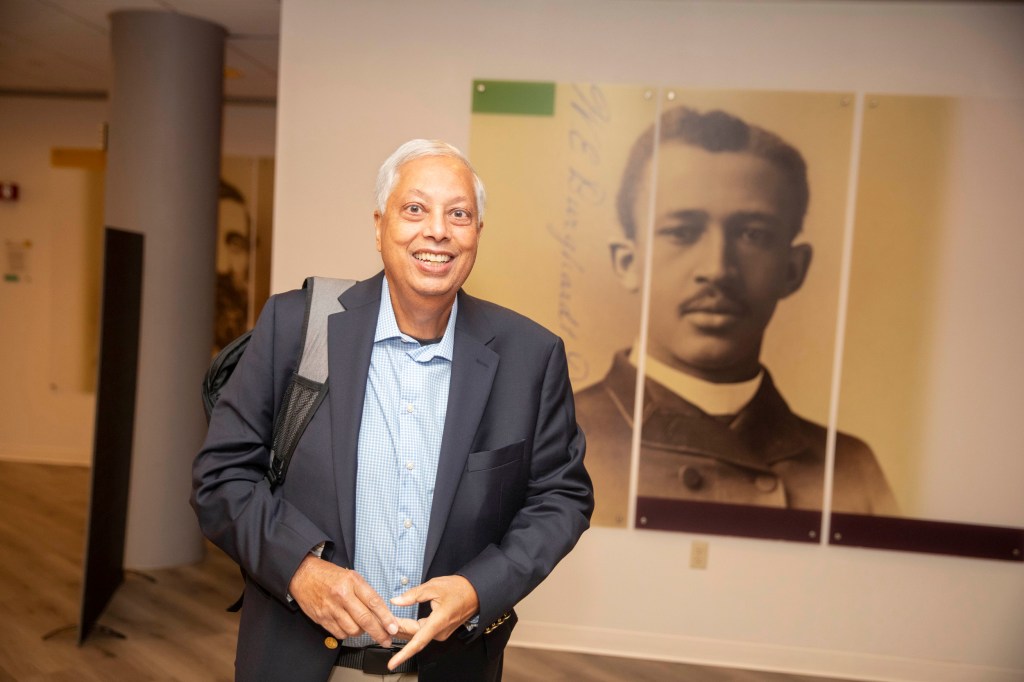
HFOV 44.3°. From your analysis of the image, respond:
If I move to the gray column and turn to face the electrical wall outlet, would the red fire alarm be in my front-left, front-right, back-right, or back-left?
back-left

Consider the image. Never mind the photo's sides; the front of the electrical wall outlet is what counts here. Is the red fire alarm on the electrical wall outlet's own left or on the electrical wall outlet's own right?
on the electrical wall outlet's own right

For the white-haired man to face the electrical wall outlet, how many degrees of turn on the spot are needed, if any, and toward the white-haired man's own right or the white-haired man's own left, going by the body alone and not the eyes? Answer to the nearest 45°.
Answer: approximately 135° to the white-haired man's own left

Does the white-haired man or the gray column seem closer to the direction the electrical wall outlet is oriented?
the white-haired man

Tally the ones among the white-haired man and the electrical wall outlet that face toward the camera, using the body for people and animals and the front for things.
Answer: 2

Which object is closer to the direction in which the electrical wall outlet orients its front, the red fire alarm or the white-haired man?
the white-haired man

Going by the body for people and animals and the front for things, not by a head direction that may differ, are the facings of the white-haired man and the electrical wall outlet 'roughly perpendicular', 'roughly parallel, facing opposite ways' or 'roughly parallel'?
roughly parallel

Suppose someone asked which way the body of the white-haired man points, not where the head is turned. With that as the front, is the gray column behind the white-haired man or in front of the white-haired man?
behind

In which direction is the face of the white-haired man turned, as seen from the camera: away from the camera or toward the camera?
toward the camera

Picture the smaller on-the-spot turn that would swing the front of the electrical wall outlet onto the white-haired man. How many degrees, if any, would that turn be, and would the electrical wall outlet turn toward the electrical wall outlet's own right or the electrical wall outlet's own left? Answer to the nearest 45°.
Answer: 0° — it already faces them

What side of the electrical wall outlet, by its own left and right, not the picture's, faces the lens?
front

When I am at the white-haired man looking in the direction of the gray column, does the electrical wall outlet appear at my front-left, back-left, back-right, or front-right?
front-right

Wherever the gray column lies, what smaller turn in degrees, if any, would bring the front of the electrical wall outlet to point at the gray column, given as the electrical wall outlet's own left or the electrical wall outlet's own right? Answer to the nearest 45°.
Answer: approximately 90° to the electrical wall outlet's own right
